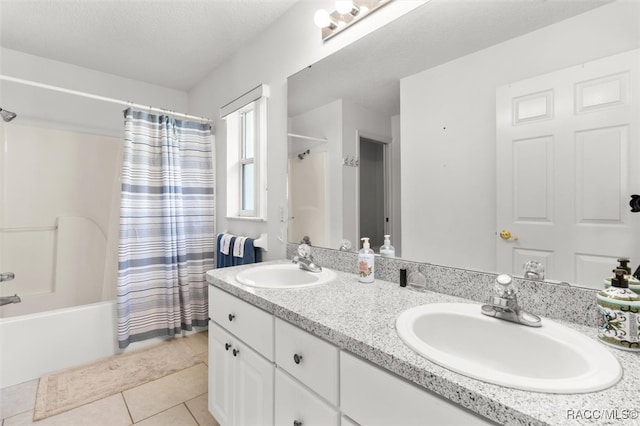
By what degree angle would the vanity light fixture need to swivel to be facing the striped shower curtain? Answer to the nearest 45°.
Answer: approximately 90° to its right

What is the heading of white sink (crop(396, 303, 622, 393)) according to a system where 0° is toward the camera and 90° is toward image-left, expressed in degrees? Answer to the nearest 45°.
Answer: approximately 45°

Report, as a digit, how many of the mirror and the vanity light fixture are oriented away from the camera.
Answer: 0

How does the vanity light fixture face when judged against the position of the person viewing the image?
facing the viewer and to the left of the viewer

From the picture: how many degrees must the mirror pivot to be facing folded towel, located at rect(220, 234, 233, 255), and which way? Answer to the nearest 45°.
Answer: approximately 45° to its right

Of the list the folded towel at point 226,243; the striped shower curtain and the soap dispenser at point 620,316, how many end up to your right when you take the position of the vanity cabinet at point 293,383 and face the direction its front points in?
2

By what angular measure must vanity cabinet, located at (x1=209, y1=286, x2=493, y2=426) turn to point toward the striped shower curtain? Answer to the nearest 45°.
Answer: approximately 90° to its right
